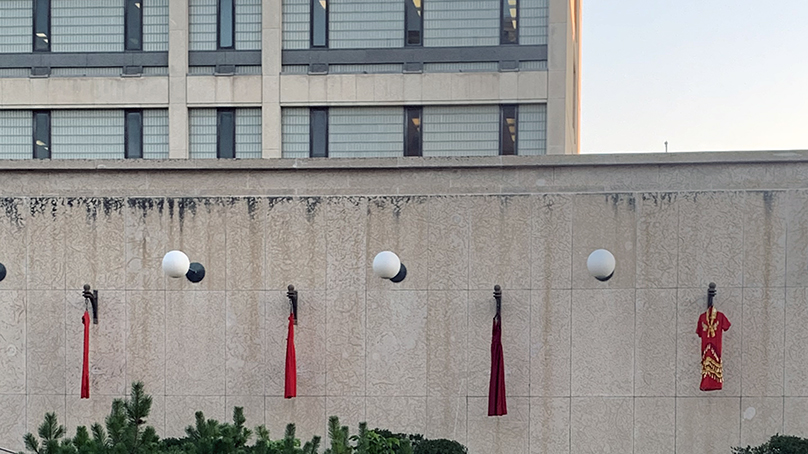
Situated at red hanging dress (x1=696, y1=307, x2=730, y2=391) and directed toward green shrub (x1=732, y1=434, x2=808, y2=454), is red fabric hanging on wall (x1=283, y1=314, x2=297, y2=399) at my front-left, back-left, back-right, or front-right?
back-right

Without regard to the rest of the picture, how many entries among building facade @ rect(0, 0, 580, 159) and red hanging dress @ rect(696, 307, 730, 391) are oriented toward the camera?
2

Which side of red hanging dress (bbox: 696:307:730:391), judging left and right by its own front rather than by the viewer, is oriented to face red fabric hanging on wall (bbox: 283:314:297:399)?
right

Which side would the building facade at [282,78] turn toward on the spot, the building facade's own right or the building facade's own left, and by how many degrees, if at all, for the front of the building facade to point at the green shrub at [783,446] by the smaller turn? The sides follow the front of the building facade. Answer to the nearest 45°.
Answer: approximately 45° to the building facade's own left

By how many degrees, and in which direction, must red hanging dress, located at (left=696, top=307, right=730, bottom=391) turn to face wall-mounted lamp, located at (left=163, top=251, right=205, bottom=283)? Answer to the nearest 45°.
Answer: approximately 90° to its right

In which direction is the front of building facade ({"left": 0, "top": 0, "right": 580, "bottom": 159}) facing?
toward the camera

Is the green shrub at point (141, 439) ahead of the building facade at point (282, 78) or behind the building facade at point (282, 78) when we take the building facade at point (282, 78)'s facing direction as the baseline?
ahead

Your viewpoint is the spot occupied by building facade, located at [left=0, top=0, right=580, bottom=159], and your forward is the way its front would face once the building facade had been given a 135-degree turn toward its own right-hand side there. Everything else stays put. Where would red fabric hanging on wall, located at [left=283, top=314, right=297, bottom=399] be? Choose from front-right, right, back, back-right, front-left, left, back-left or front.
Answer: back-left

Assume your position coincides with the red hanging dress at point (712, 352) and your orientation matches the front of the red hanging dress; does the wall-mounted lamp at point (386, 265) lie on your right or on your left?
on your right

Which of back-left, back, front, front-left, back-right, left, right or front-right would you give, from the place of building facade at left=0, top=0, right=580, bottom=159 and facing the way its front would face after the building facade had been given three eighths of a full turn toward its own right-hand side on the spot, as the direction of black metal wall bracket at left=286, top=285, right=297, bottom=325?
back-left
